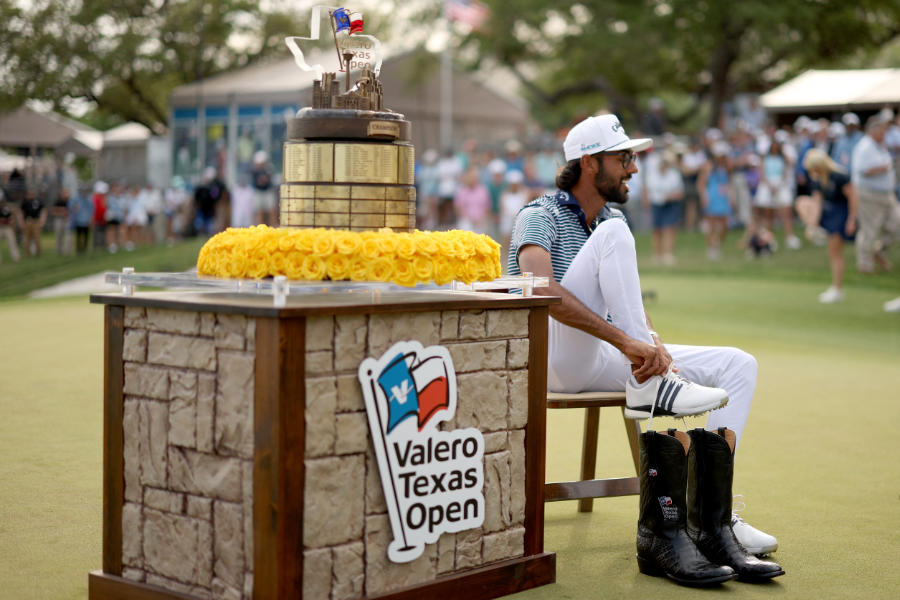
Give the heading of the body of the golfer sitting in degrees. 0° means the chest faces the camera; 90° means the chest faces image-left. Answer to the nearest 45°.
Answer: approximately 270°

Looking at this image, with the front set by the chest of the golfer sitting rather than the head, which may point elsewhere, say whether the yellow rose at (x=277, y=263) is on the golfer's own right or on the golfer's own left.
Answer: on the golfer's own right

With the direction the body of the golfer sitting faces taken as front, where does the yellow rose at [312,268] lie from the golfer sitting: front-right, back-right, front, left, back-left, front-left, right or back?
back-right

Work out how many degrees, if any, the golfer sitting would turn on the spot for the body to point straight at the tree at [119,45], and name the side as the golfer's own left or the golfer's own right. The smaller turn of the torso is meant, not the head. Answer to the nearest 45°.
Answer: approximately 135° to the golfer's own left

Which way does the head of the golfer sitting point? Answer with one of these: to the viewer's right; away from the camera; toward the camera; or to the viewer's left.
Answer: to the viewer's right

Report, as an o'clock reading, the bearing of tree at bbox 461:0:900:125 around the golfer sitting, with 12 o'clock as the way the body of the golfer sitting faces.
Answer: The tree is roughly at 9 o'clock from the golfer sitting.

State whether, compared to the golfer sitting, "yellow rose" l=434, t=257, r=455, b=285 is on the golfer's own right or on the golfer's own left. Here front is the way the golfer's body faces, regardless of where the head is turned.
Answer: on the golfer's own right

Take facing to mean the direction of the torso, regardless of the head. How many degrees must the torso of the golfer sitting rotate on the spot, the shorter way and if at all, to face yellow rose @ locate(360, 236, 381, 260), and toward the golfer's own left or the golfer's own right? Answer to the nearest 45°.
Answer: approximately 135° to the golfer's own right

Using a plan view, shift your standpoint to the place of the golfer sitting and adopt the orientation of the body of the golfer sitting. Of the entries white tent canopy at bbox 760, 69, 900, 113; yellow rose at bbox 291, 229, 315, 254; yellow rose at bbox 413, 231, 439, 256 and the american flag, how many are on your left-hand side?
2

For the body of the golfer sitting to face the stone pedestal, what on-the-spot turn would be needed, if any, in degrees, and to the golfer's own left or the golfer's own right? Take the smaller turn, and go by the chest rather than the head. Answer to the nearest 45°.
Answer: approximately 135° to the golfer's own right

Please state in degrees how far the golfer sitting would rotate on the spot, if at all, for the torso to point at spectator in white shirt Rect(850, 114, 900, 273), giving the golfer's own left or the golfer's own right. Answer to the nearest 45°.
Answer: approximately 90° to the golfer's own left

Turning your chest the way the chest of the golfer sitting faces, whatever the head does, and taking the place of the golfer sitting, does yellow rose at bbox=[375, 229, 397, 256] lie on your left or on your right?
on your right

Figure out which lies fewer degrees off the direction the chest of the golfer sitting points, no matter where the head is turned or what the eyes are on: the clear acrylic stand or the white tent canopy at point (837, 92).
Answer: the white tent canopy
